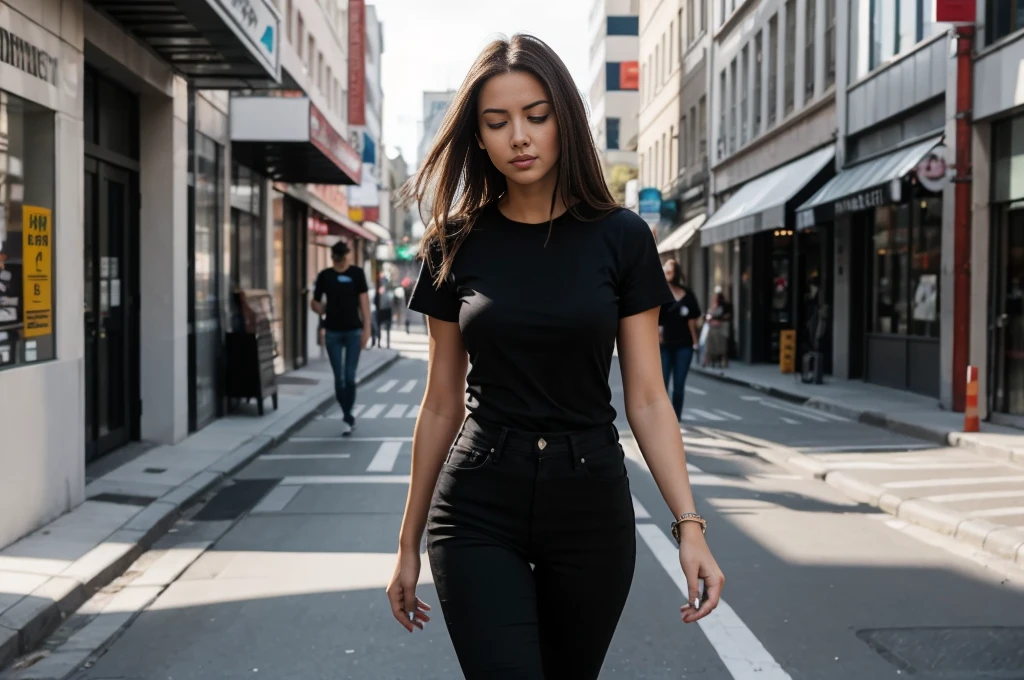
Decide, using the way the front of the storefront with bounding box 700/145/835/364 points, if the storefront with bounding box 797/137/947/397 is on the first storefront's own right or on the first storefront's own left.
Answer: on the first storefront's own left

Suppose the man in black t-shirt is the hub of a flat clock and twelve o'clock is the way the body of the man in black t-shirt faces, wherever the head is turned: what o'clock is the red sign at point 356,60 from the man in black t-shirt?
The red sign is roughly at 6 o'clock from the man in black t-shirt.

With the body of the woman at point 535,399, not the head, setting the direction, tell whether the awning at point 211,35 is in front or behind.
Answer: behind

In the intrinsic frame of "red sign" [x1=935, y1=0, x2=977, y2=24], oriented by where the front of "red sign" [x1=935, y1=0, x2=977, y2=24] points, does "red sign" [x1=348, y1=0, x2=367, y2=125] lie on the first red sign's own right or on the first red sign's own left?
on the first red sign's own right

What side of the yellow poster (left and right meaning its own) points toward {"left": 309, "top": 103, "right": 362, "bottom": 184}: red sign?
left

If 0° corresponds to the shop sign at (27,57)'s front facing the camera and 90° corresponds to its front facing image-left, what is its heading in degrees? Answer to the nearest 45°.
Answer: approximately 315°

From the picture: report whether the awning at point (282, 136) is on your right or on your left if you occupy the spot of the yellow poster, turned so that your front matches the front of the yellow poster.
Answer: on your left
